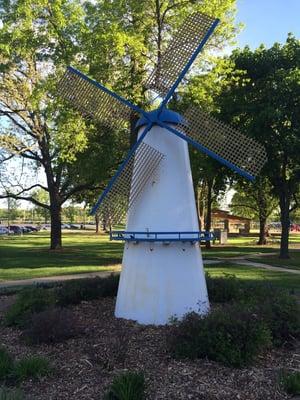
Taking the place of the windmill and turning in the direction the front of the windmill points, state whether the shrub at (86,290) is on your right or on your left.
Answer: on your right

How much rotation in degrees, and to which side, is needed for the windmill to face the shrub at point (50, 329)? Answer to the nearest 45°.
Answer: approximately 45° to its right

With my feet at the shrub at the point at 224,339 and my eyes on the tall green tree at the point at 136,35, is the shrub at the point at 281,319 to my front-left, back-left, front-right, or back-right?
front-right

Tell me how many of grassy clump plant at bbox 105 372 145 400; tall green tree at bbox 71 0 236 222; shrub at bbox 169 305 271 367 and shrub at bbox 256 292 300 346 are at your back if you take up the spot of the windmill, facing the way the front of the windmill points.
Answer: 1

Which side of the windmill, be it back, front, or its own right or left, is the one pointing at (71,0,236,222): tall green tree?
back

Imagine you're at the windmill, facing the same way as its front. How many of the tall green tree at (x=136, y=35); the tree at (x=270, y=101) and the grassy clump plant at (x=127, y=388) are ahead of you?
1

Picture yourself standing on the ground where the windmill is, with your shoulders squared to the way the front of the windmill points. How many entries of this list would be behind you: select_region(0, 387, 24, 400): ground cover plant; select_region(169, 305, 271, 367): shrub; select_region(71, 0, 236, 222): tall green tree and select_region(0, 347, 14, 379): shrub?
1

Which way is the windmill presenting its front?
toward the camera

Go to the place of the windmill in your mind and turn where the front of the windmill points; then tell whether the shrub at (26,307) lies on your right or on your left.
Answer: on your right

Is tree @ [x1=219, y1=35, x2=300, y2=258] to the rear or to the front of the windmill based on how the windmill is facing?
to the rear

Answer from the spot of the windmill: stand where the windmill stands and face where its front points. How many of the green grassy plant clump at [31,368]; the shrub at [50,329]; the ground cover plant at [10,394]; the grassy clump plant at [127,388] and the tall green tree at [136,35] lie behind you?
1

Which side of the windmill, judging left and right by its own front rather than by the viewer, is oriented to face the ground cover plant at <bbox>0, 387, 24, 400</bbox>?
front

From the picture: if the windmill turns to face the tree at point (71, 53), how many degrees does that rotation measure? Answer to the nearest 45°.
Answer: approximately 180°

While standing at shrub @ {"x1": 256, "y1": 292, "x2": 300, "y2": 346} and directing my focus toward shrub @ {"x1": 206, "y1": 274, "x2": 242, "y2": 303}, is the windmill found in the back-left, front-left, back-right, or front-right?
front-left

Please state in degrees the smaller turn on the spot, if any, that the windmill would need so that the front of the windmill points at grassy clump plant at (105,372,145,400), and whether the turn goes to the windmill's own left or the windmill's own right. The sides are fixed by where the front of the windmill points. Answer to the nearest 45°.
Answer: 0° — it already faces it

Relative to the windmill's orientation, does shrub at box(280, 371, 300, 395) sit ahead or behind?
ahead

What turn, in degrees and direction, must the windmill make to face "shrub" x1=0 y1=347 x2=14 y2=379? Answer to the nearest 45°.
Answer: approximately 45° to its right
